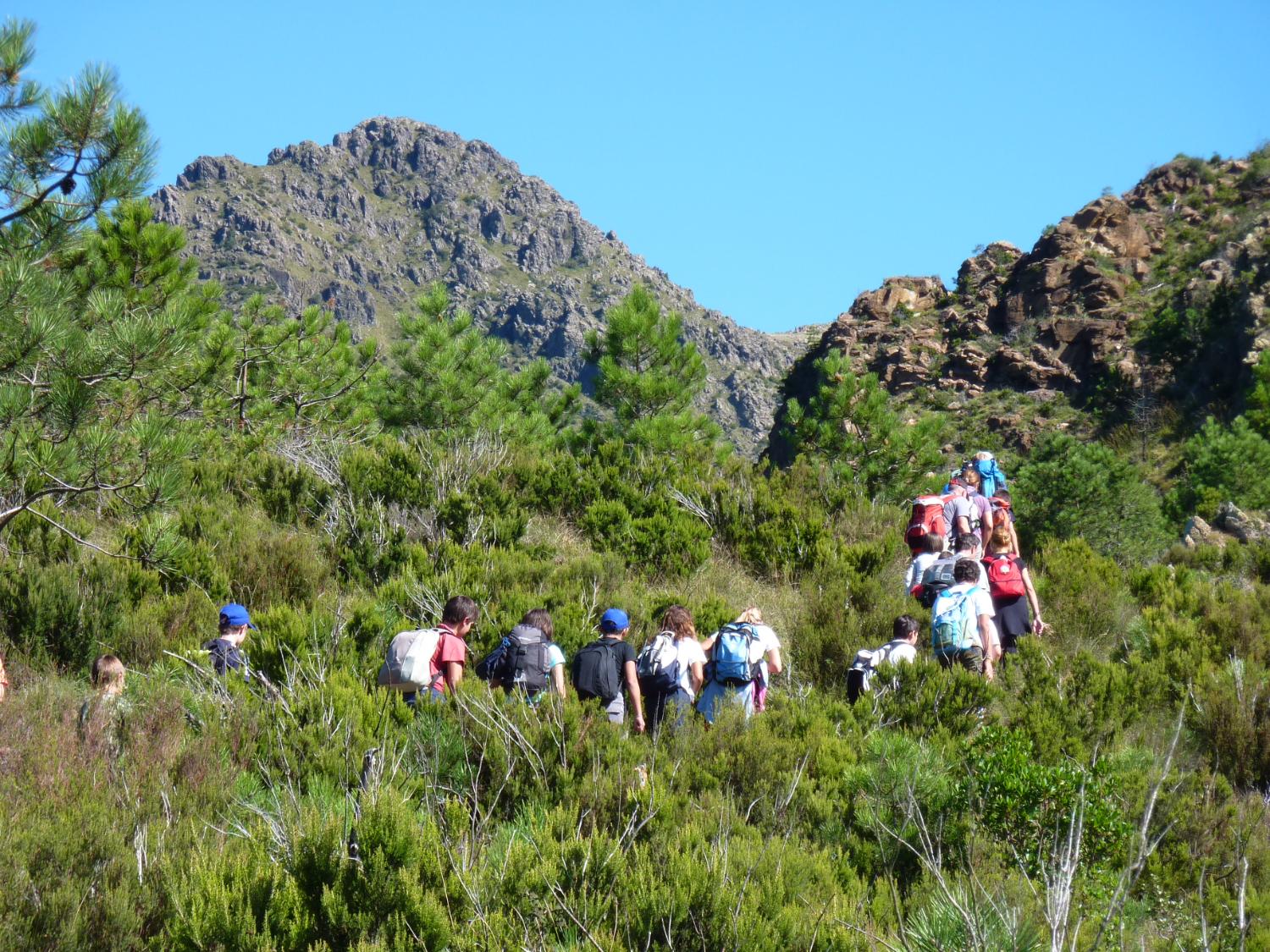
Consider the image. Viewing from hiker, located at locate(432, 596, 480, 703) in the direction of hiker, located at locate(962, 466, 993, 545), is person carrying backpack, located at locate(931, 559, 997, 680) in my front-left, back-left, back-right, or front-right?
front-right

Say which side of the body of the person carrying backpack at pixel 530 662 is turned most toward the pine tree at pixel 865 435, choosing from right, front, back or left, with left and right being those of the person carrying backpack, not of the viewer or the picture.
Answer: front

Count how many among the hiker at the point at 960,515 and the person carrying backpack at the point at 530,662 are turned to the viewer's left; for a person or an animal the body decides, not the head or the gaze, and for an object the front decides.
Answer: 0

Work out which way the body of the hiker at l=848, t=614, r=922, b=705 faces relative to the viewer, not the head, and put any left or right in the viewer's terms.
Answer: facing away from the viewer and to the right of the viewer

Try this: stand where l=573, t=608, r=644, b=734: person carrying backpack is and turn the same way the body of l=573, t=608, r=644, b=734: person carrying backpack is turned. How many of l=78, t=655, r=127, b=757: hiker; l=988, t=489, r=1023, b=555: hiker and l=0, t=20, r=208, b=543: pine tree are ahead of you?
1

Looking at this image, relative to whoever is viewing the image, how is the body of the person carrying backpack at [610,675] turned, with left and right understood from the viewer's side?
facing away from the viewer and to the right of the viewer

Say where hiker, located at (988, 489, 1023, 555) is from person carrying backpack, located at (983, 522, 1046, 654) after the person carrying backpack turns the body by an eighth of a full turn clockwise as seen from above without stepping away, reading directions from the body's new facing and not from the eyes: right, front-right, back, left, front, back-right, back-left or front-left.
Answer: front-left

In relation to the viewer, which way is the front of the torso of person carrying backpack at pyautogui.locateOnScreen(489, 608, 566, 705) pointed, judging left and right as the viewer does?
facing away from the viewer and to the right of the viewer

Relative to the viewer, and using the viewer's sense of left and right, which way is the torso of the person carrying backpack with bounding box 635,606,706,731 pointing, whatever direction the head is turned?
facing away from the viewer and to the right of the viewer

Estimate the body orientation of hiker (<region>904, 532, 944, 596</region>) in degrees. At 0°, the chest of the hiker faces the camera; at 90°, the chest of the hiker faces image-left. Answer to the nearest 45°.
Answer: approximately 225°

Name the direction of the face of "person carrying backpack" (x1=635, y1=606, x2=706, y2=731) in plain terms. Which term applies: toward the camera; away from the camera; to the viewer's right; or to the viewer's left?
away from the camera

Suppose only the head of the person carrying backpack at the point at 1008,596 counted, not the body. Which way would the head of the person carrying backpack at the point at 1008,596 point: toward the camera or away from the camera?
away from the camera

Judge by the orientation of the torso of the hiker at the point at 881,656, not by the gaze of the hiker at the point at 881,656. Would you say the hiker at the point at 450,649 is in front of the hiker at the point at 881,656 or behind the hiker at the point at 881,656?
behind
